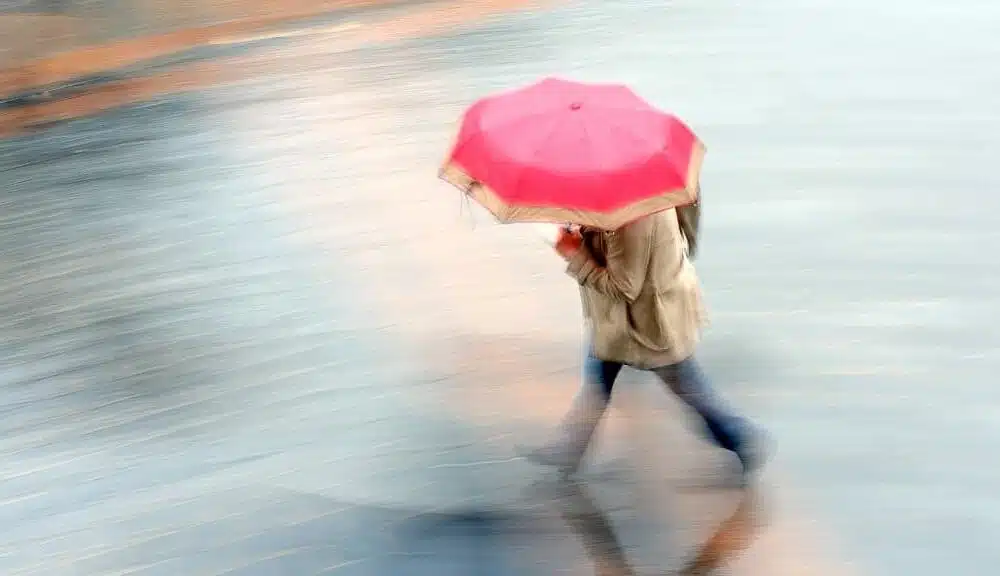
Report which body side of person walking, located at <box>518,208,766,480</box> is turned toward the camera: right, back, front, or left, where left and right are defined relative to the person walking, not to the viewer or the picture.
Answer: left
